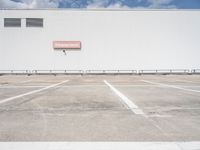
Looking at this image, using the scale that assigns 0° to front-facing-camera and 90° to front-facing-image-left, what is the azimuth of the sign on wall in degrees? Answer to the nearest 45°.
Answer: approximately 0°
